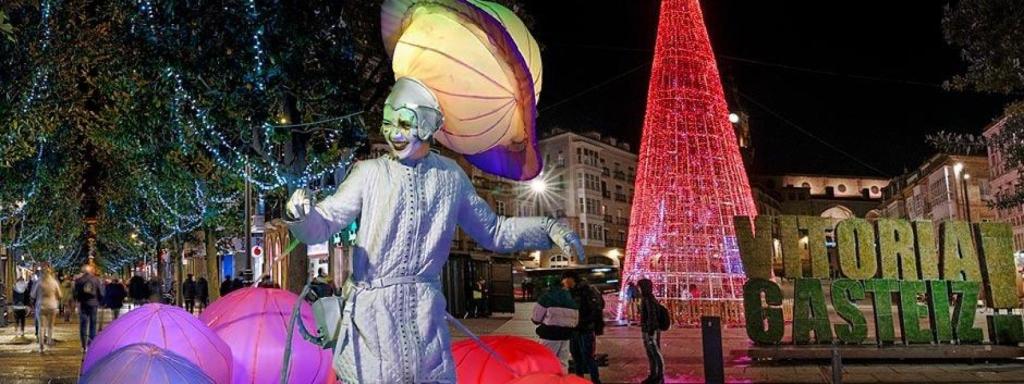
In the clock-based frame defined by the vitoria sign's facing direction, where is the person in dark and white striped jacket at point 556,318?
The person in dark and white striped jacket is roughly at 1 o'clock from the vitoria sign.

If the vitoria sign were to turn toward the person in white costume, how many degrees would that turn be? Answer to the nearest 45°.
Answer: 0° — it already faces them

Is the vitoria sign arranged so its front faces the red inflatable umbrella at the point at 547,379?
yes

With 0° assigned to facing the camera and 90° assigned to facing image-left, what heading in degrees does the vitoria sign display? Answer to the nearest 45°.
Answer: approximately 0°

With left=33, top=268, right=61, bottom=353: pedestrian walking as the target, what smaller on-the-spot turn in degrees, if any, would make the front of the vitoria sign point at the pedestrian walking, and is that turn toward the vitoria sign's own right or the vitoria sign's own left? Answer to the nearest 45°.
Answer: approximately 90° to the vitoria sign's own right

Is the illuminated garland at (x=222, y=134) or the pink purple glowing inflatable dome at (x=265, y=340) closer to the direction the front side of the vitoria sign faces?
the pink purple glowing inflatable dome

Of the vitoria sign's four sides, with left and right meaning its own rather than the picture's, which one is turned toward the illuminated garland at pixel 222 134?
right

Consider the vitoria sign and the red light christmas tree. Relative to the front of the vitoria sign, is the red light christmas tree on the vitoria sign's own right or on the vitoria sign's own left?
on the vitoria sign's own right

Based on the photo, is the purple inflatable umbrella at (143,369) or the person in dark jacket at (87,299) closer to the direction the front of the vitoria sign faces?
the purple inflatable umbrella

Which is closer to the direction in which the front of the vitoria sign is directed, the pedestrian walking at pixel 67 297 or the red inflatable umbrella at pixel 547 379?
the red inflatable umbrella

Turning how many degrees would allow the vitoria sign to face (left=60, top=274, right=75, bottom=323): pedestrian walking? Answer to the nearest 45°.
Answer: approximately 90° to its right

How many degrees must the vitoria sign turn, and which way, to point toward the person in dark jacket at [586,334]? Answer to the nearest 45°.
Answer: approximately 45° to its right
